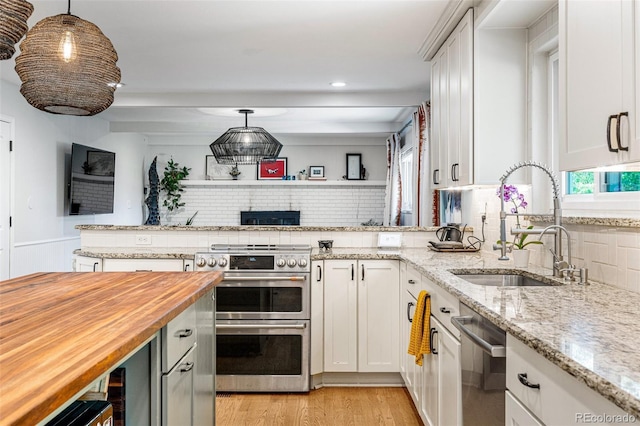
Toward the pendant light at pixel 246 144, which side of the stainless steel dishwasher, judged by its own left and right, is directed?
right

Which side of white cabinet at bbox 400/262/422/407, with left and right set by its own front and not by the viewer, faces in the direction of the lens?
left

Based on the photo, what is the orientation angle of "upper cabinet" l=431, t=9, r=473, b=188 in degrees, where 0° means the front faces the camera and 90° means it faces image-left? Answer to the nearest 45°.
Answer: approximately 90°

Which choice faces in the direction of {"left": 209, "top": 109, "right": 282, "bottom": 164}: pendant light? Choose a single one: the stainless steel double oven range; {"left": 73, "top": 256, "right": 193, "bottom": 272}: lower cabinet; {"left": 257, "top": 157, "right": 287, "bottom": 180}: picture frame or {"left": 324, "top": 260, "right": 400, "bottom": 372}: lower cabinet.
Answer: the picture frame

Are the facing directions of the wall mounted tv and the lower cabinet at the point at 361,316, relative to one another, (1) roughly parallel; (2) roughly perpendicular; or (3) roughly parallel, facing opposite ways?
roughly perpendicular

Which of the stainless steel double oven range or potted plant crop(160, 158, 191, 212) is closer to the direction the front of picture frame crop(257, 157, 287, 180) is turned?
the stainless steel double oven range

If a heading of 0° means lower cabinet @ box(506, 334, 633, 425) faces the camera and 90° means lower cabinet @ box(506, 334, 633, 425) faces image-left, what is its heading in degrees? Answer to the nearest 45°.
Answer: approximately 45°

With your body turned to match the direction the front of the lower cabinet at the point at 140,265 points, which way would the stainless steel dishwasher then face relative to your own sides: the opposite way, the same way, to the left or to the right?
to the right

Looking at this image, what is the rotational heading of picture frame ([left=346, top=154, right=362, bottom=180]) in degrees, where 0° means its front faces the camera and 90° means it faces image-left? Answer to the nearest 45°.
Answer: approximately 0°

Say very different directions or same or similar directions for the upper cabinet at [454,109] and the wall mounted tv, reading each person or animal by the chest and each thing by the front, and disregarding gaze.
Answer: very different directions
